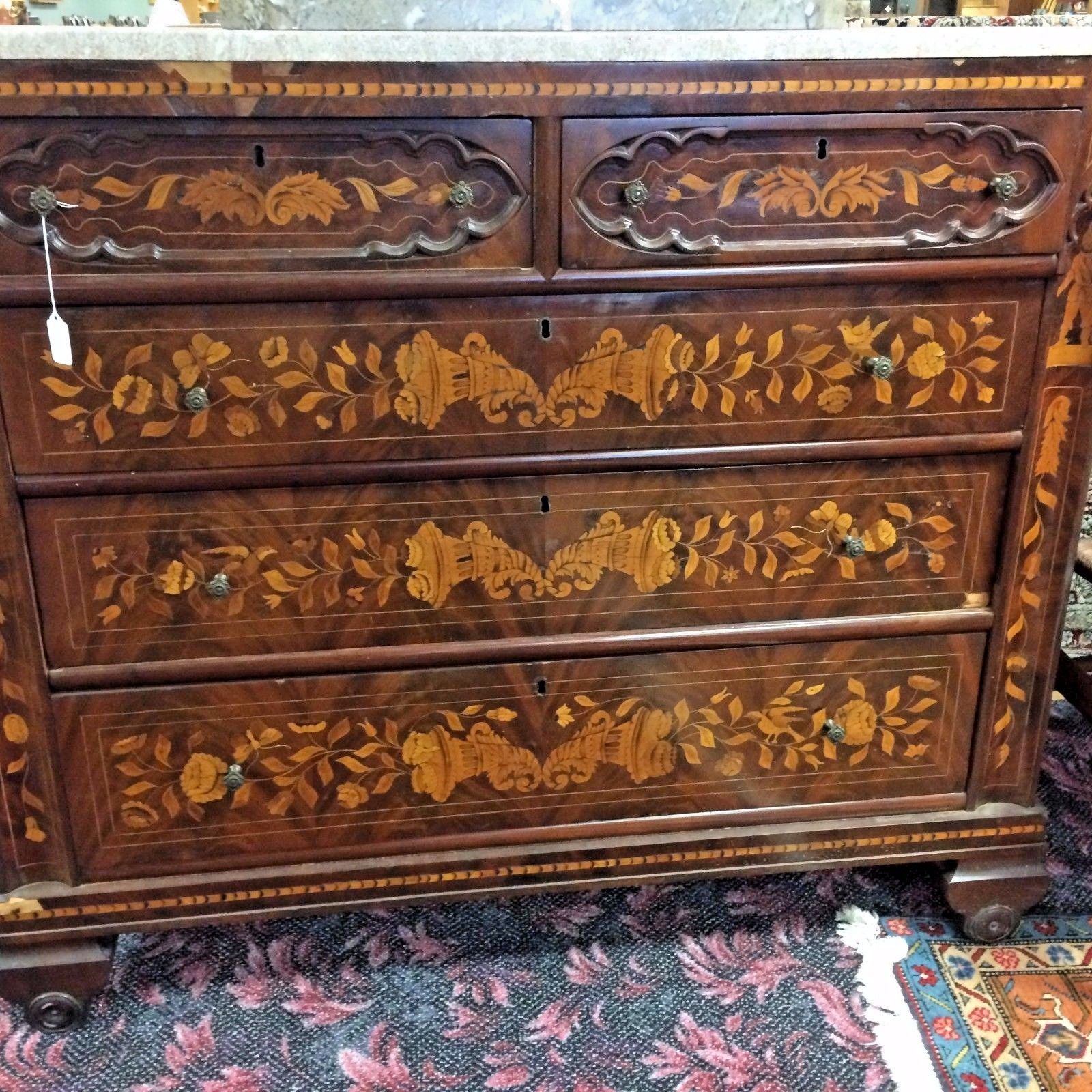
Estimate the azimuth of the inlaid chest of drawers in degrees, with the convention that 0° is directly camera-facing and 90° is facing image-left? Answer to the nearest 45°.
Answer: approximately 0°
